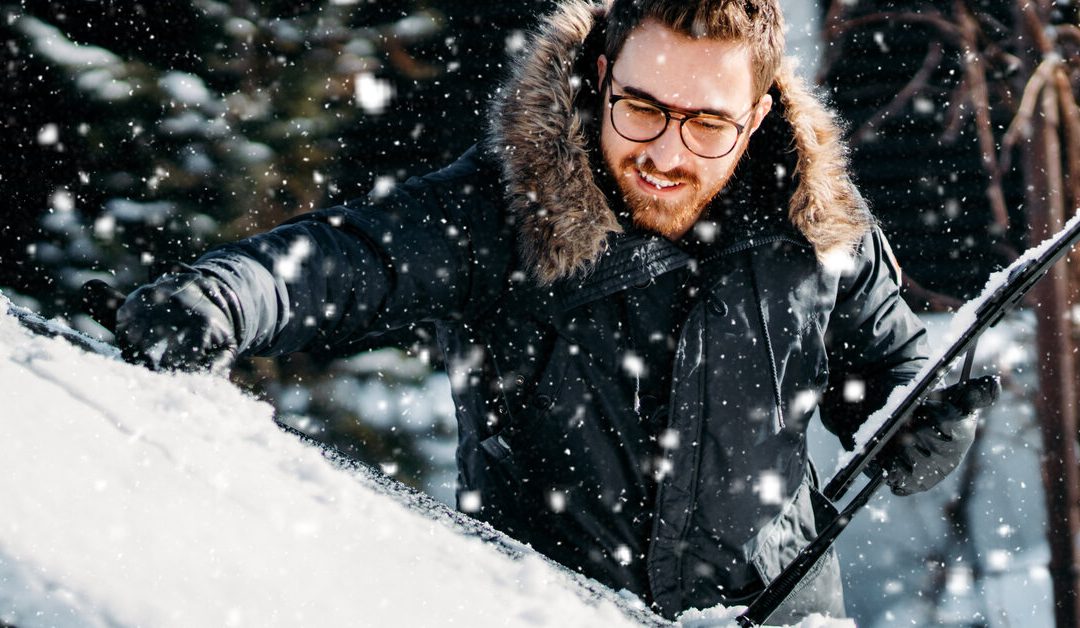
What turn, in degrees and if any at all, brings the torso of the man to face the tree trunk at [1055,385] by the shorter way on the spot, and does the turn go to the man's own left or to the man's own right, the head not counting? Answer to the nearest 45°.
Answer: approximately 135° to the man's own left

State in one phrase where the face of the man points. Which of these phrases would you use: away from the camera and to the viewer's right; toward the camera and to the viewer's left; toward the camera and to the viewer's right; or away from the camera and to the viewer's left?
toward the camera and to the viewer's left

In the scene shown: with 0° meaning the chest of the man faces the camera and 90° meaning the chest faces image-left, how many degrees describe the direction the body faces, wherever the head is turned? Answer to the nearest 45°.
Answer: approximately 0°
